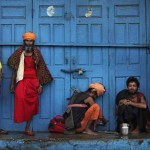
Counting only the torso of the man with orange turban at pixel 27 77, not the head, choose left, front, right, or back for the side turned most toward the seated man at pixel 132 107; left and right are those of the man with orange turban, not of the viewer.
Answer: left

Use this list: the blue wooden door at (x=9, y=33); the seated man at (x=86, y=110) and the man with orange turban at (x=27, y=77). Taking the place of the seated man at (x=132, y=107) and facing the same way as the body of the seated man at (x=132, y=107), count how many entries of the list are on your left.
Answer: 0

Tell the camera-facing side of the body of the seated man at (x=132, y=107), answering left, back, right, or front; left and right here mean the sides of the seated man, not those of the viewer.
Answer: front

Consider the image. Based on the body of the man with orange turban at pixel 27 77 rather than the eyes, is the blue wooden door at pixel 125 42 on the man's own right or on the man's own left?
on the man's own left

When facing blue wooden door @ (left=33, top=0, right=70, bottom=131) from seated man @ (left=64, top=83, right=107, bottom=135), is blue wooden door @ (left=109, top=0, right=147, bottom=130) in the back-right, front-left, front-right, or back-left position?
back-right

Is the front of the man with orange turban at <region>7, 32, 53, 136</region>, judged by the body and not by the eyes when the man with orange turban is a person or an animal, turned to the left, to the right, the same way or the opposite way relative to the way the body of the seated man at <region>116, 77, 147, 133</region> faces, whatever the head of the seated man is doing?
the same way
